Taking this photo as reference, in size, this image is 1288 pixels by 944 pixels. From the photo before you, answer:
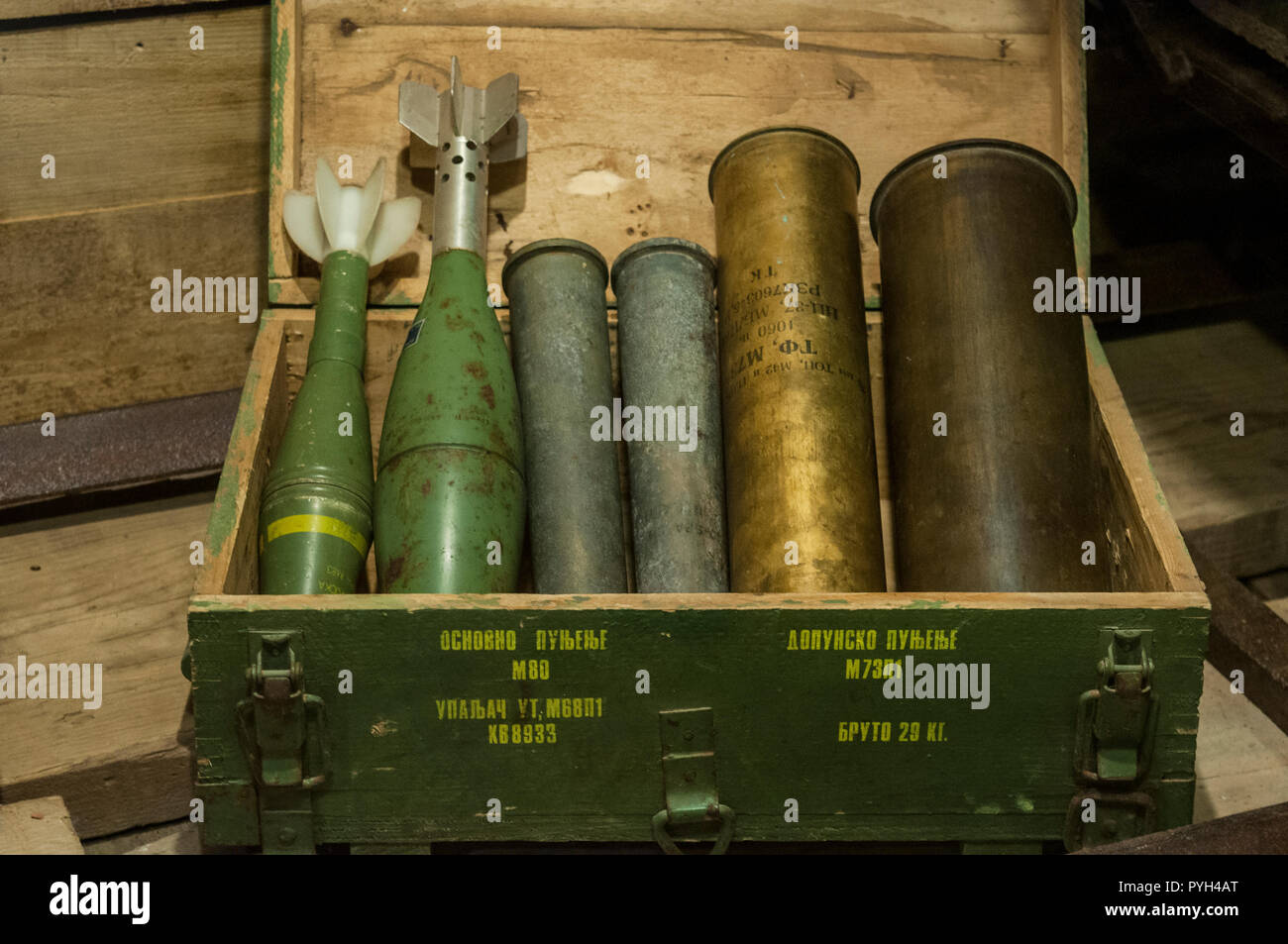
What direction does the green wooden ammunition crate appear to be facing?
toward the camera

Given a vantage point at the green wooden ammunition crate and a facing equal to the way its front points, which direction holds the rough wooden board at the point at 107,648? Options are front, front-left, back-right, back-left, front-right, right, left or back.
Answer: back-right

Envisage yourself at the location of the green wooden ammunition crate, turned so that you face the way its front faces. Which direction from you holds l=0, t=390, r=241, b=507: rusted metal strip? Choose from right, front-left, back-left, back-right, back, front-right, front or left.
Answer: back-right

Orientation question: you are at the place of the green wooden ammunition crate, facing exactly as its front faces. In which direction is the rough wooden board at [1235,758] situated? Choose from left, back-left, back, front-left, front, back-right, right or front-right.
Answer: back-left

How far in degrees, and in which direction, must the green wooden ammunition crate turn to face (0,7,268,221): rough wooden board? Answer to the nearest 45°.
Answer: approximately 135° to its right

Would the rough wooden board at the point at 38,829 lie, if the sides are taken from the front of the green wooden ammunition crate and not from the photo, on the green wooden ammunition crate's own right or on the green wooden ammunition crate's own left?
on the green wooden ammunition crate's own right
